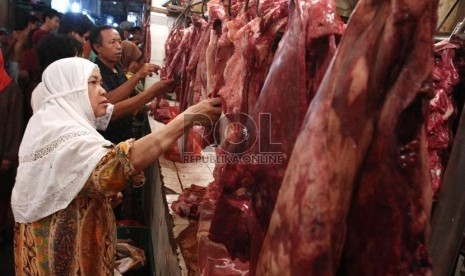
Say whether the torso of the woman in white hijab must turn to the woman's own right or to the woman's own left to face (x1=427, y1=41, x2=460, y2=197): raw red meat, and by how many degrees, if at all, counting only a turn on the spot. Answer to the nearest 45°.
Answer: approximately 45° to the woman's own right

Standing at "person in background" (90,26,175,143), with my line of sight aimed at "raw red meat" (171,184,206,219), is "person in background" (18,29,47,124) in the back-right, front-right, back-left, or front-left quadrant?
back-right

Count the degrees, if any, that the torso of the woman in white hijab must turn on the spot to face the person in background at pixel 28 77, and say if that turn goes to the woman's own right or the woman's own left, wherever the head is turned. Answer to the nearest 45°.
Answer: approximately 90° to the woman's own left

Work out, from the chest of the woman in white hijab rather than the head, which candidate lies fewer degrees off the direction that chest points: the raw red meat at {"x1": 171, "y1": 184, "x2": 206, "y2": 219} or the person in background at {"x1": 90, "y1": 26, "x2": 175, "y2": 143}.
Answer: the raw red meat

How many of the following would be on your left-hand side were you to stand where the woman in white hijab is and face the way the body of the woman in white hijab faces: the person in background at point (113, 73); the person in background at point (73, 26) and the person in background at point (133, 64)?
3

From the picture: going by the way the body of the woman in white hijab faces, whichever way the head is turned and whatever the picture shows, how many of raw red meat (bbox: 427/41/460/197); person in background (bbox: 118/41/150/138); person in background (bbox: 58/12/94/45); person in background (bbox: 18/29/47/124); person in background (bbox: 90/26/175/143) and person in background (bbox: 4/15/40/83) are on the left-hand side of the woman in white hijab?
5

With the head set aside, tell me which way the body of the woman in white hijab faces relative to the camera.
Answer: to the viewer's right

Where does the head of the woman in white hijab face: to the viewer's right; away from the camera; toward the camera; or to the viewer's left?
to the viewer's right

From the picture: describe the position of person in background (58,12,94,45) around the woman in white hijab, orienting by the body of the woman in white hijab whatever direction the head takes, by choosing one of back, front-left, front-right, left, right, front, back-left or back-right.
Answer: left
